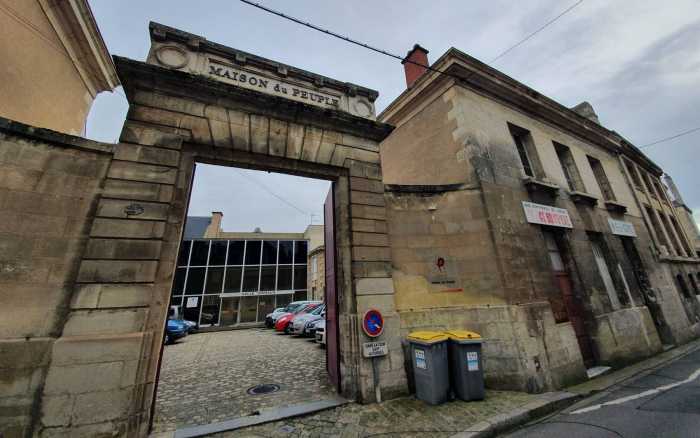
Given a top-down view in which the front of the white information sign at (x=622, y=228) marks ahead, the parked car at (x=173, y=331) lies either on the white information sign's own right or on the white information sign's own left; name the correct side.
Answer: on the white information sign's own right

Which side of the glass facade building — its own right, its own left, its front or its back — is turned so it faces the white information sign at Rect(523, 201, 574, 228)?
front

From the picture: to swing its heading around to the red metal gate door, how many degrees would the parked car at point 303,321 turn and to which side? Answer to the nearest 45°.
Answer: approximately 45° to its left

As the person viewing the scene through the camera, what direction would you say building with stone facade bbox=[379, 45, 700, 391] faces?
facing the viewer and to the right of the viewer

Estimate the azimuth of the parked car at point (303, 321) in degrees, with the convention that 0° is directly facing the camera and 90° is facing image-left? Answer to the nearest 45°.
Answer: approximately 45°

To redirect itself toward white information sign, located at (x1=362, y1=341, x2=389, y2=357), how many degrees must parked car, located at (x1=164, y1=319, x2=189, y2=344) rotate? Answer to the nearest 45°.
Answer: approximately 45° to its right

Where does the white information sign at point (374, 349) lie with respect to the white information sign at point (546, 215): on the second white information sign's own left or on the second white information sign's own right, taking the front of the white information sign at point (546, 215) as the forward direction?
on the second white information sign's own right

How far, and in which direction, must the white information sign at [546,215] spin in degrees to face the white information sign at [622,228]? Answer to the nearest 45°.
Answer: approximately 90° to its left

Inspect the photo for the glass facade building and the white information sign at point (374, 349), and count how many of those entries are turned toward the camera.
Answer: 2

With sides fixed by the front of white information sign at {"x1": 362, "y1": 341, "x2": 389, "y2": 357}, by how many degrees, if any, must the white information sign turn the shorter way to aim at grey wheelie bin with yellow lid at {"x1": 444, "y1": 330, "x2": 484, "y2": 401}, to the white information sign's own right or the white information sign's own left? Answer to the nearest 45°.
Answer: approximately 90° to the white information sign's own left
